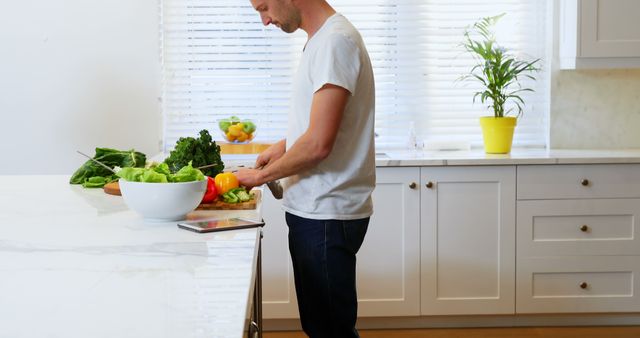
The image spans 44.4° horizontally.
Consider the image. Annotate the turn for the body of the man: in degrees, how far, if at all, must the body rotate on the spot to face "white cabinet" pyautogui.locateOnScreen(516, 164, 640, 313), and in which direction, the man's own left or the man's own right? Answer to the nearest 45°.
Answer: approximately 135° to the man's own right

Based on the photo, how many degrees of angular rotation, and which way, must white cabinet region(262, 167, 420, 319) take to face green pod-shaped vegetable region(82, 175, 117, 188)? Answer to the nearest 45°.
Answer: approximately 45° to its right

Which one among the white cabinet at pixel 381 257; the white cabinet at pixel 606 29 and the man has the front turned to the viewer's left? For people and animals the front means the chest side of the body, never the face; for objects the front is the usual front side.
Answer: the man

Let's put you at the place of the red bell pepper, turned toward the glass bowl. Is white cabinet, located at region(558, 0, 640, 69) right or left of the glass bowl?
right

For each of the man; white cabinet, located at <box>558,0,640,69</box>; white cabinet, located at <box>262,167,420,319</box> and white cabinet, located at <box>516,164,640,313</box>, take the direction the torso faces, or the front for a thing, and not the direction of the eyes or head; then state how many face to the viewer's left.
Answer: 1

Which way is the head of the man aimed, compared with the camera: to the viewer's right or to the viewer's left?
to the viewer's left

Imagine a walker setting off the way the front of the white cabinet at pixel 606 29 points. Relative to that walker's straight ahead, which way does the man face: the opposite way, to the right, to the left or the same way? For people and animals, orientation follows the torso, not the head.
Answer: to the right

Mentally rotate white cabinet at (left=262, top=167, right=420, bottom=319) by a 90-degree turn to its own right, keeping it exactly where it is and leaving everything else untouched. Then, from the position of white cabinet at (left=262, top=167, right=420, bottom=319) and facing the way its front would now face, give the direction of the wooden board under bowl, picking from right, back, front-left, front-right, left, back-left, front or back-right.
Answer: front

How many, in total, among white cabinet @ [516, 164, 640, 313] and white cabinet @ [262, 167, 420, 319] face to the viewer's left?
0

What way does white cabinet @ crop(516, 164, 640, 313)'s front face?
toward the camera

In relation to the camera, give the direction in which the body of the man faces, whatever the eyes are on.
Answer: to the viewer's left

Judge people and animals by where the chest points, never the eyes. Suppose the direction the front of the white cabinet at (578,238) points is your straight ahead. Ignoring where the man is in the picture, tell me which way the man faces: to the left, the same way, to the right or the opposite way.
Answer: to the right

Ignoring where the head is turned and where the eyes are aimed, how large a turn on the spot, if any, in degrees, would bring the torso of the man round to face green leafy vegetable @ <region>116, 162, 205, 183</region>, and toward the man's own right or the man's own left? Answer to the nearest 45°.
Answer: approximately 45° to the man's own left

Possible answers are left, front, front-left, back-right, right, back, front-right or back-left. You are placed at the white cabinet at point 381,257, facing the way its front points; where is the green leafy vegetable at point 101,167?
front-right

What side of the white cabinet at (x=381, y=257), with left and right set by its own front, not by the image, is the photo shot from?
front

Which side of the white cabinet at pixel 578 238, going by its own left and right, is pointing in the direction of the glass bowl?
right

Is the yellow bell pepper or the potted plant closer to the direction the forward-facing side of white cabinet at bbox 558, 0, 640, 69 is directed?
the yellow bell pepper

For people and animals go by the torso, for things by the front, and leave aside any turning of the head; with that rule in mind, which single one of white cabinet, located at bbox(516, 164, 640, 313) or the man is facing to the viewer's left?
the man

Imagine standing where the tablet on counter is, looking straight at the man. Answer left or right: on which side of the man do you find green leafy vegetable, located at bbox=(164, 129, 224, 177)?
left

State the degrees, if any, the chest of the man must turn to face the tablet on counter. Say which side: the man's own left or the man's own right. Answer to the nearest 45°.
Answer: approximately 45° to the man's own left
